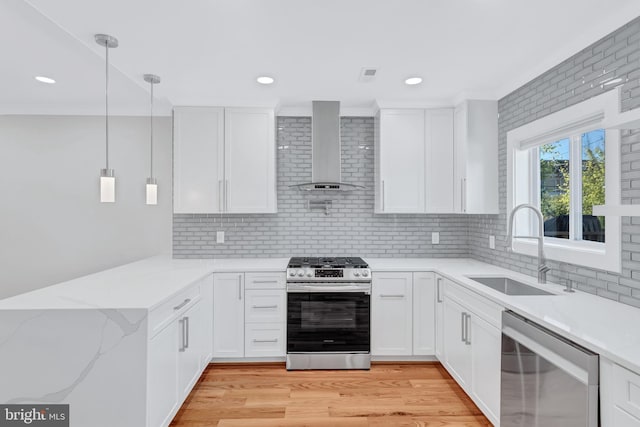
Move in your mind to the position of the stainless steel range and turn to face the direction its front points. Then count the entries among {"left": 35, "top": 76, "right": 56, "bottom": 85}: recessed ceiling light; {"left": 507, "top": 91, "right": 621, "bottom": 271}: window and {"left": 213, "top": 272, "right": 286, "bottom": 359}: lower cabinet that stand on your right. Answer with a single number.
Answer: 2

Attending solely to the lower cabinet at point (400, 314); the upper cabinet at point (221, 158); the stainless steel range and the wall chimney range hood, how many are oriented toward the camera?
4

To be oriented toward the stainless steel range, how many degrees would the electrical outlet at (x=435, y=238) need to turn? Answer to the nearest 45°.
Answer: approximately 45° to its right

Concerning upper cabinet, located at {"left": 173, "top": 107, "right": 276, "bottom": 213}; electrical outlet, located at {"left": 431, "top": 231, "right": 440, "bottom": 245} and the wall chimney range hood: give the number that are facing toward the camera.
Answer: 3

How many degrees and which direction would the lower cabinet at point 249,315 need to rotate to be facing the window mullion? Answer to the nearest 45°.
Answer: approximately 45° to its left

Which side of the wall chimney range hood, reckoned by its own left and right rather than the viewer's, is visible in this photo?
front

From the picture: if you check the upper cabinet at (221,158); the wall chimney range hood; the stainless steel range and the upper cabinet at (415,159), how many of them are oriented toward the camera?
4

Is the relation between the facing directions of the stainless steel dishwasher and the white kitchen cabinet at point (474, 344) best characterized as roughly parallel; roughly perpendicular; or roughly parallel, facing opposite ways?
roughly parallel

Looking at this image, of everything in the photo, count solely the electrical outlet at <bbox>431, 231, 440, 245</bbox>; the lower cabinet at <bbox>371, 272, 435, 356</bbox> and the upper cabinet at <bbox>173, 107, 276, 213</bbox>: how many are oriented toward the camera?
3

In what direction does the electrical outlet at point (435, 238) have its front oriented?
toward the camera

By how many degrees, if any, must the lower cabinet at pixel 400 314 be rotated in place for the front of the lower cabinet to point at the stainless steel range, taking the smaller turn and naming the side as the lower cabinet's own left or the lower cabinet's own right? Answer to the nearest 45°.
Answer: approximately 90° to the lower cabinet's own right
